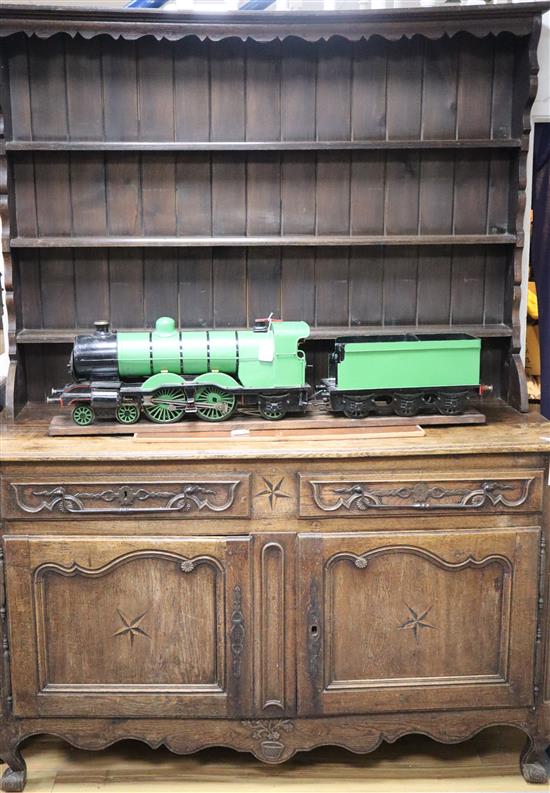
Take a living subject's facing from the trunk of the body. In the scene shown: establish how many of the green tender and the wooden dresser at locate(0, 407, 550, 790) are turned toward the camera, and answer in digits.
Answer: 1

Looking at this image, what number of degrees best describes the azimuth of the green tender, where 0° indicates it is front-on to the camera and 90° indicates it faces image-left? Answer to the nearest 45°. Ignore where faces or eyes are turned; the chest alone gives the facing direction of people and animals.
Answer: approximately 90°

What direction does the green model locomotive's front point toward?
to the viewer's left
